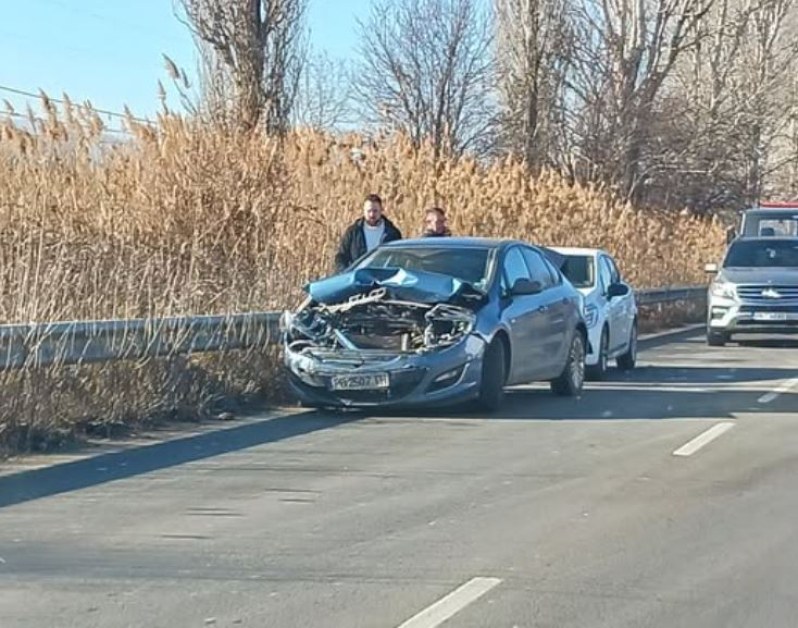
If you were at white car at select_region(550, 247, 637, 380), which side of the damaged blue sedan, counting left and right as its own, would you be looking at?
back

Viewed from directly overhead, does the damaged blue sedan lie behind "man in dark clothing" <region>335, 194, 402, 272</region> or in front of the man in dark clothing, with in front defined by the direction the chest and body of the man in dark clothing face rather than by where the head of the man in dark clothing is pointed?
in front

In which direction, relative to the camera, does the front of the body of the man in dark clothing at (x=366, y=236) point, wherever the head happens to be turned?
toward the camera

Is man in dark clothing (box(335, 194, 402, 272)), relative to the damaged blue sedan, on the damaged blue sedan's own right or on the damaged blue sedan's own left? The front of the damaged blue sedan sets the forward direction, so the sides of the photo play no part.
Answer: on the damaged blue sedan's own right

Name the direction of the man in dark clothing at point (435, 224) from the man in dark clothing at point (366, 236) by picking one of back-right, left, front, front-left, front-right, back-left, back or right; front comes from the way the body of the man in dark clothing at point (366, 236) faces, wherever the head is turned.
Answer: back-left

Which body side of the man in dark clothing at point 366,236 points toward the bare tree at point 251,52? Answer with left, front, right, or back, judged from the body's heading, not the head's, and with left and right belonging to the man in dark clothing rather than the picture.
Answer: back

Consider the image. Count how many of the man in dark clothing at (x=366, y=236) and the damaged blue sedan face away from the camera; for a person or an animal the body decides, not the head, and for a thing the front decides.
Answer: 0

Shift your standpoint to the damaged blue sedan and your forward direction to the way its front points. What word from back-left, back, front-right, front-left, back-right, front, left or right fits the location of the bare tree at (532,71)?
back-right

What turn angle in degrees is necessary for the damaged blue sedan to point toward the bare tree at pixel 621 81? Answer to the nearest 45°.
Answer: approximately 135° to its right

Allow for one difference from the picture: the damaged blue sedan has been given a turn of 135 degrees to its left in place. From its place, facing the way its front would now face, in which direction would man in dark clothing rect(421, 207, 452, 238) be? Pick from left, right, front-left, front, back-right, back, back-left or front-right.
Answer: left

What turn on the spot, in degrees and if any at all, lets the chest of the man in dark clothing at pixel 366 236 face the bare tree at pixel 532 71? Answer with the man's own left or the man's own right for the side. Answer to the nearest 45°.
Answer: approximately 180°
